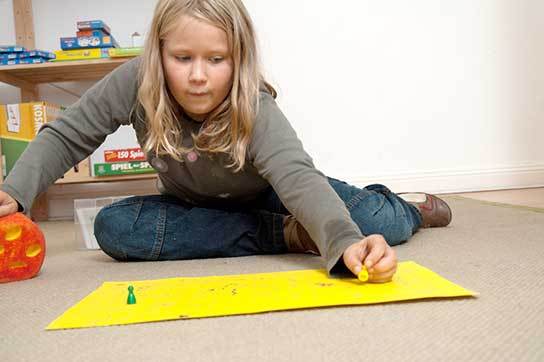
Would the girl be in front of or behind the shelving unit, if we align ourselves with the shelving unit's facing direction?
in front

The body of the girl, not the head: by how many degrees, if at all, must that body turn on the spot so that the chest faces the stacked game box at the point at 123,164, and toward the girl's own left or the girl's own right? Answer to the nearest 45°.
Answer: approximately 180°

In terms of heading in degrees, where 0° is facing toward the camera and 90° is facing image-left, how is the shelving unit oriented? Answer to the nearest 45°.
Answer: approximately 0°

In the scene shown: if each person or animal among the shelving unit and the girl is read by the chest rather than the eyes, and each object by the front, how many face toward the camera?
2

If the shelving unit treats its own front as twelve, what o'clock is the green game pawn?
The green game pawn is roughly at 12 o'clock from the shelving unit.

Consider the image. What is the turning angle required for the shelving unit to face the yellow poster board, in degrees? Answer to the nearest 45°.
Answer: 0° — it already faces it

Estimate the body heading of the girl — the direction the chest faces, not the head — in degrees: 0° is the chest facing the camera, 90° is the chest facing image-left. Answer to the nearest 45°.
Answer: approximately 0°

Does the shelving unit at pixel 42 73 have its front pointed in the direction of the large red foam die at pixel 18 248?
yes
